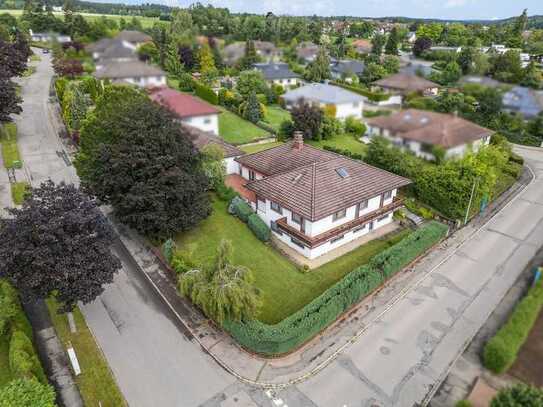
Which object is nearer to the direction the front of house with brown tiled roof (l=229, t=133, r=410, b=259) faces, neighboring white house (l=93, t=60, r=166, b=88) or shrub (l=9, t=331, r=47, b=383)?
the shrub

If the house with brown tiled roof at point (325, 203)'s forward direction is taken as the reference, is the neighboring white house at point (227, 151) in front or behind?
behind

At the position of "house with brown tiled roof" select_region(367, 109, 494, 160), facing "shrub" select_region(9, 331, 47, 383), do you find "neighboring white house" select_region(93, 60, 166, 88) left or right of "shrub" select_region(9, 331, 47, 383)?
right

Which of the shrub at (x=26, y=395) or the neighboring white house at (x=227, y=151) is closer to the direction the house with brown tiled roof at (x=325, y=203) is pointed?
the shrub
